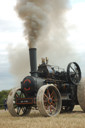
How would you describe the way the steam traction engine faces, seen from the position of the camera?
facing the viewer and to the left of the viewer
